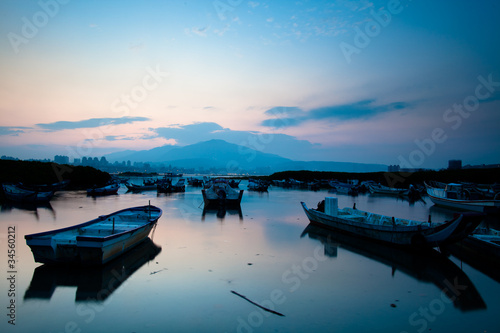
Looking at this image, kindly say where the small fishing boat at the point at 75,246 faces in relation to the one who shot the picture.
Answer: facing away from the viewer and to the right of the viewer

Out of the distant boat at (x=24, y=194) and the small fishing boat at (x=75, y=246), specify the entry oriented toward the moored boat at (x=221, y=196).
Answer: the small fishing boat

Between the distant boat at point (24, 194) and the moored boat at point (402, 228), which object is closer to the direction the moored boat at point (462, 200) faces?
the distant boat

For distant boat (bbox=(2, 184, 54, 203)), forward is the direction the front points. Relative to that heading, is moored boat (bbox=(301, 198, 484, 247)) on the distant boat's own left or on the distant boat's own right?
on the distant boat's own left

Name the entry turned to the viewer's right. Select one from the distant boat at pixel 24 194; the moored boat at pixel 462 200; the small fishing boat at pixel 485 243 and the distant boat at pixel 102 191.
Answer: the distant boat at pixel 102 191

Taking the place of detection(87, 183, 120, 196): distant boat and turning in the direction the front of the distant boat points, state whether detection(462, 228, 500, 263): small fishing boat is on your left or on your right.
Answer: on your right

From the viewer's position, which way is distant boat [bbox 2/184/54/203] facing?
facing to the left of the viewer

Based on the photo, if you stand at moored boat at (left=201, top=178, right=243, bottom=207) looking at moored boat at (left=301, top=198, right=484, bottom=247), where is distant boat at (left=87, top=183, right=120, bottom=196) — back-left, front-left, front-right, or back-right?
back-right

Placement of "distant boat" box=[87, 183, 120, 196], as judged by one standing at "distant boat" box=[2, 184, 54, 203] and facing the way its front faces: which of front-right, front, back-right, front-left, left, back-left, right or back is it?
back-right

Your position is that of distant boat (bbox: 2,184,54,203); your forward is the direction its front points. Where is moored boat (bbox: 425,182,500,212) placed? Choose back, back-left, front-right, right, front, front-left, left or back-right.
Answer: back-left

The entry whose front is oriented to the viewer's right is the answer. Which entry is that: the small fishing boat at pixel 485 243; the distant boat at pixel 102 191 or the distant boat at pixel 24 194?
the distant boat at pixel 102 191

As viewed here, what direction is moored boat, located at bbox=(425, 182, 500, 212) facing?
to the viewer's left
